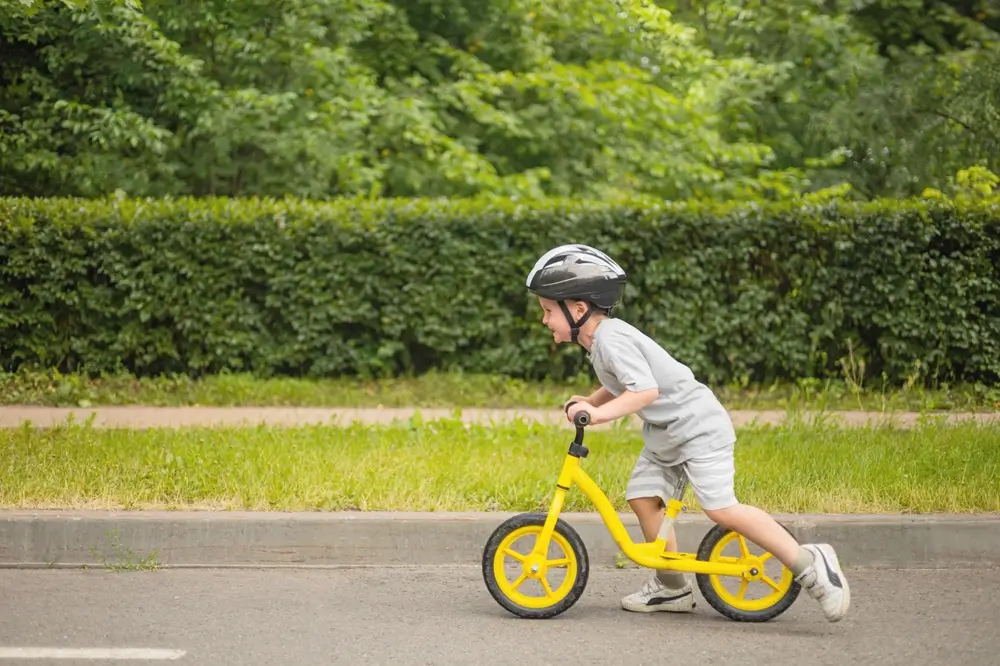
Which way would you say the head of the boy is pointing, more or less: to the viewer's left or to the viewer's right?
to the viewer's left

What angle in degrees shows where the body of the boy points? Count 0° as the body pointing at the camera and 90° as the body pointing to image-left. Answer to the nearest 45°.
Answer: approximately 90°

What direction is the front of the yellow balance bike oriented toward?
to the viewer's left

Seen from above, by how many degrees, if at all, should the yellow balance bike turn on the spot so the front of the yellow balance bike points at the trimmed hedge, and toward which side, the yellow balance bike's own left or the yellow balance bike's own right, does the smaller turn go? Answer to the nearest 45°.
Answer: approximately 90° to the yellow balance bike's own right

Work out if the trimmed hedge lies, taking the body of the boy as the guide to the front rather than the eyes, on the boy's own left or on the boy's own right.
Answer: on the boy's own right
